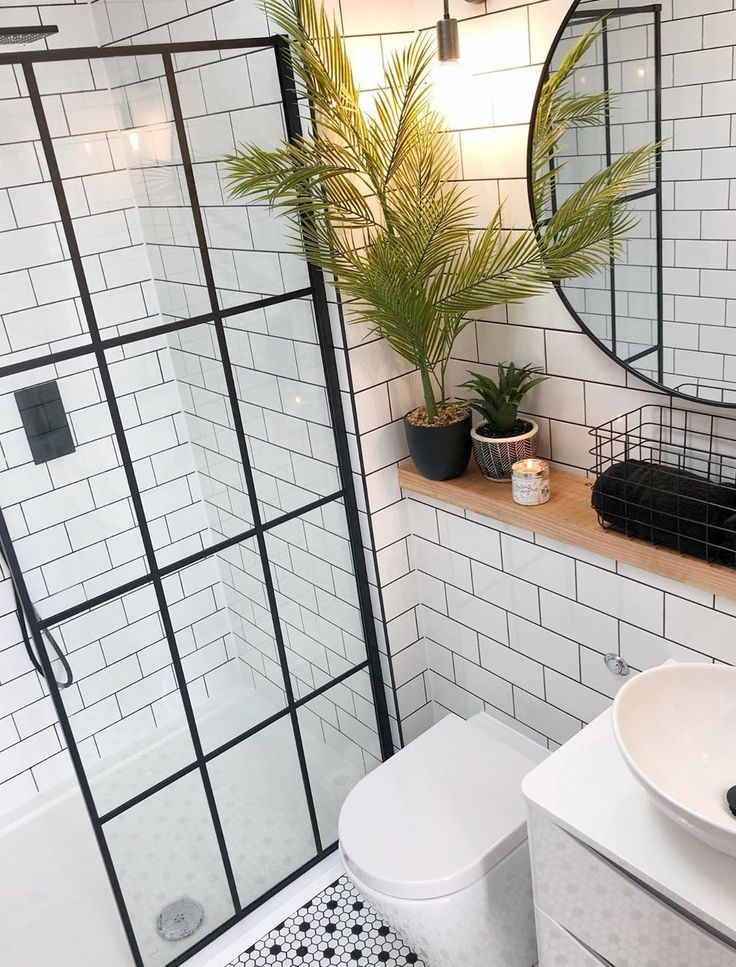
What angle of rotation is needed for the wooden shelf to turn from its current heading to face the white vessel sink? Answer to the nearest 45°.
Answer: approximately 45° to its left

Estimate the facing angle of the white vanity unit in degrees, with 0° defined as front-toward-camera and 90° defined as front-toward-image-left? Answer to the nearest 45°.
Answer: approximately 45°

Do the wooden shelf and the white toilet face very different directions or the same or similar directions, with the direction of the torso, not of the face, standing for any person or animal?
same or similar directions

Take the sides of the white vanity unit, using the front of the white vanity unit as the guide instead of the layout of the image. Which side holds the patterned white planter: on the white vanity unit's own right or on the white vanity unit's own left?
on the white vanity unit's own right

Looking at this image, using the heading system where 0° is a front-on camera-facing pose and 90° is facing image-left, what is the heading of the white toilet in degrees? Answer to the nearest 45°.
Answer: approximately 45°

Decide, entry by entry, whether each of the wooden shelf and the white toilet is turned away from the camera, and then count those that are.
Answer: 0

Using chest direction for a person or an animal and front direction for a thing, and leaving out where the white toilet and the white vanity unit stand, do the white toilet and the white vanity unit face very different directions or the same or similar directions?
same or similar directions

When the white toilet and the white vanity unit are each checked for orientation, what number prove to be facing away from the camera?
0

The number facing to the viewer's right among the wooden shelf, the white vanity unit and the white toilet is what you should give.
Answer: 0

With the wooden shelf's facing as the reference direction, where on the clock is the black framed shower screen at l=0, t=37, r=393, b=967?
The black framed shower screen is roughly at 1 o'clock from the wooden shelf.

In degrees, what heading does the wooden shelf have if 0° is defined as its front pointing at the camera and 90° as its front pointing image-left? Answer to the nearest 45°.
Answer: approximately 45°

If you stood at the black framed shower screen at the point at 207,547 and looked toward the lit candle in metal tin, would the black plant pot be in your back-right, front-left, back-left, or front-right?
front-left
